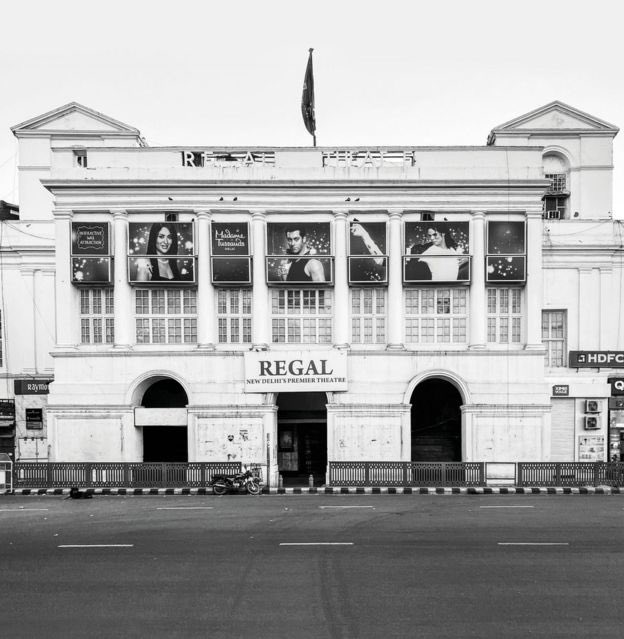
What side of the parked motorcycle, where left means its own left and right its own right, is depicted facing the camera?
right

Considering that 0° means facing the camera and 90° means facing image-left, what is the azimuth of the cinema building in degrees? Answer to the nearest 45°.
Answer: approximately 0°

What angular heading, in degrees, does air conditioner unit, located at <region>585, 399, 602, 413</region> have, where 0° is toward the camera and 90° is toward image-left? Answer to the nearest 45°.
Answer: approximately 0°

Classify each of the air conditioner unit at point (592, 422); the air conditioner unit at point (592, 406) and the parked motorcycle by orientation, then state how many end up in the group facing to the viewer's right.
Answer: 1
